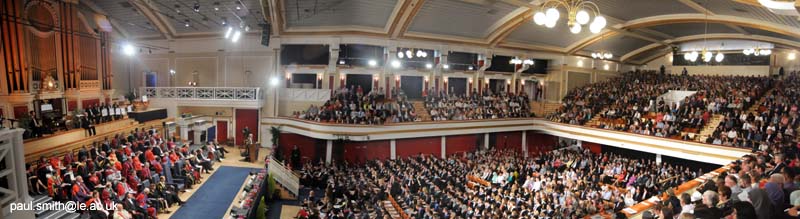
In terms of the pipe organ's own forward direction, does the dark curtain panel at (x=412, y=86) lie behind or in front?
in front

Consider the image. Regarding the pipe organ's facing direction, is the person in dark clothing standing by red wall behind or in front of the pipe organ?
in front

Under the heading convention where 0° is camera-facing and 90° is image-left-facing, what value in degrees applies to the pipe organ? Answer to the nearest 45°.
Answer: approximately 315°
